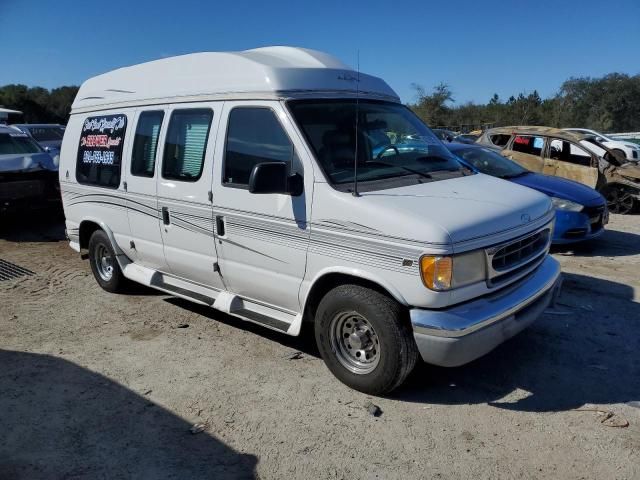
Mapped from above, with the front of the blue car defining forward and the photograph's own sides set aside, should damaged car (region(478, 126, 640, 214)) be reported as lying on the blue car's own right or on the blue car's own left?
on the blue car's own left

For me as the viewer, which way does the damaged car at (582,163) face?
facing the viewer and to the right of the viewer

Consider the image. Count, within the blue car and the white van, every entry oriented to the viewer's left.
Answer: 0

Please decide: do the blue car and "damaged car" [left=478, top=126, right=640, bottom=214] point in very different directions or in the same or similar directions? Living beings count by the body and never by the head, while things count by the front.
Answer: same or similar directions

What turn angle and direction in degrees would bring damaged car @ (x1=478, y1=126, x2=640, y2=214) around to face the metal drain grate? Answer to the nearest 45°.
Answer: approximately 90° to its right

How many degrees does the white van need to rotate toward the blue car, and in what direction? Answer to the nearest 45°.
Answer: approximately 90° to its left

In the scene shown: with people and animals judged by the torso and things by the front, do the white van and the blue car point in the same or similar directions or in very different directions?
same or similar directions

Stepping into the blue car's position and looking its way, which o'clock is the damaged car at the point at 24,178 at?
The damaged car is roughly at 4 o'clock from the blue car.

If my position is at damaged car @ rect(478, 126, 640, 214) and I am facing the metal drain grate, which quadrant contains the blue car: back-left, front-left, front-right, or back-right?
front-left

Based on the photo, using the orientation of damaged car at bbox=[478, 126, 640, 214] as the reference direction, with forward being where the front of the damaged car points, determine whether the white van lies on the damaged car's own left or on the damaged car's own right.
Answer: on the damaged car's own right

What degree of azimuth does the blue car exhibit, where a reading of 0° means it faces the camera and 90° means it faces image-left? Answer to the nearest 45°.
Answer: approximately 315°

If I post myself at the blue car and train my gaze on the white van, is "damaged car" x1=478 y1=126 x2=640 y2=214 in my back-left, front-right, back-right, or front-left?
back-right

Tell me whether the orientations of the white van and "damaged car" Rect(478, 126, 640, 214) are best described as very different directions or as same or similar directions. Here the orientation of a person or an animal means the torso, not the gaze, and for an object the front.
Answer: same or similar directions

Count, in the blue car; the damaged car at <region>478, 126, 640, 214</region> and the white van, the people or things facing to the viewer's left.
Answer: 0
